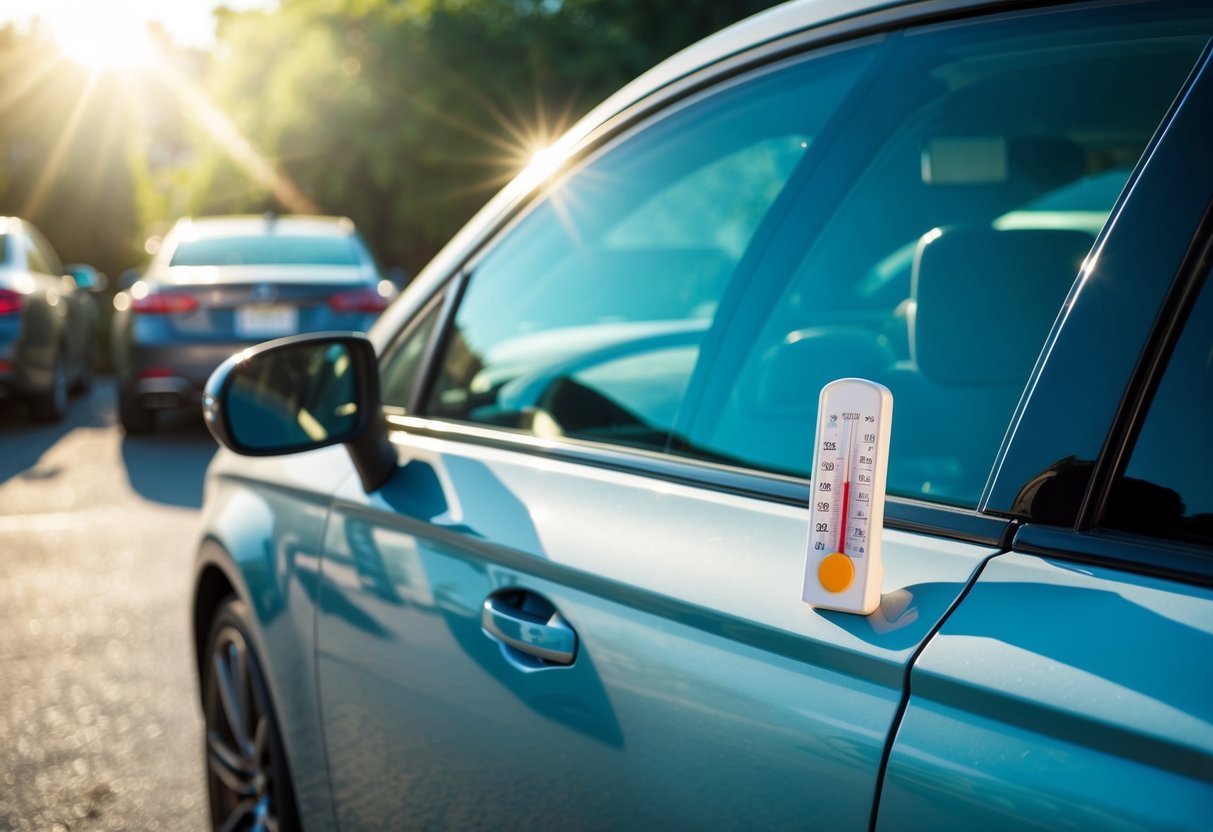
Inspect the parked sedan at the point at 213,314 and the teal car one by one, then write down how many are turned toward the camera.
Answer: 0

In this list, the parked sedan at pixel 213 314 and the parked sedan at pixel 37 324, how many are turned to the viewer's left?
0

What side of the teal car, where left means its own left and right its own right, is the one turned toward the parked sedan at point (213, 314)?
front

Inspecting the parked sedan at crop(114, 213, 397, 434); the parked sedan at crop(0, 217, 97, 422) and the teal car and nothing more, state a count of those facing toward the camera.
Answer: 0

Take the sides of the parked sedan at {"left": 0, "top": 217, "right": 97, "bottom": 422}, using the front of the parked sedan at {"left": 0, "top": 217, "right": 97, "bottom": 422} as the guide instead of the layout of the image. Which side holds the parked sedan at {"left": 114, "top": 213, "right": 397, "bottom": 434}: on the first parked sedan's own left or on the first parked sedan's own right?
on the first parked sedan's own right

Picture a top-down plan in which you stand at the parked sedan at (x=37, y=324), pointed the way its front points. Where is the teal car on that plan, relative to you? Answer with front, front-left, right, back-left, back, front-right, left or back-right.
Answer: back-right

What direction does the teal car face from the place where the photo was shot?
facing away from the viewer and to the left of the viewer

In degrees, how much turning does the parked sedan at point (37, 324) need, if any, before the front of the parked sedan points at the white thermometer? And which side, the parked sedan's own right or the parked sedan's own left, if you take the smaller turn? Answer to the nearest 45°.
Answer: approximately 135° to the parked sedan's own right

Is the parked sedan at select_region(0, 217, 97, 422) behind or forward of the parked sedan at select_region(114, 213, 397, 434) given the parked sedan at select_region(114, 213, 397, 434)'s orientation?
forward

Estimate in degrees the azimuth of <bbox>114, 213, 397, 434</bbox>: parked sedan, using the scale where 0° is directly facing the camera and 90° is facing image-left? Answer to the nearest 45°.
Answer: approximately 180°

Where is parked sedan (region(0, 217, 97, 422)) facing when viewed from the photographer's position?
facing away from the viewer and to the right of the viewer

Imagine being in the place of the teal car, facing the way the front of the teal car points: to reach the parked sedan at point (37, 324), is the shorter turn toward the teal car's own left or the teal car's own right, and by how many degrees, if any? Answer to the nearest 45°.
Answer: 0° — it already faces it

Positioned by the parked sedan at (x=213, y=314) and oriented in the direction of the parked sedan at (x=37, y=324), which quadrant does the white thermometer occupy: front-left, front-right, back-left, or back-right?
back-left

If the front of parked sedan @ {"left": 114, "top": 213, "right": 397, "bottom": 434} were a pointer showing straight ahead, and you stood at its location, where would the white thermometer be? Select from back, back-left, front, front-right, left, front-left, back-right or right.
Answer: back

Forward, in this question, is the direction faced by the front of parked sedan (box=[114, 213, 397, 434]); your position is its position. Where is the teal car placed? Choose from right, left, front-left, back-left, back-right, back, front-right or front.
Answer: back
